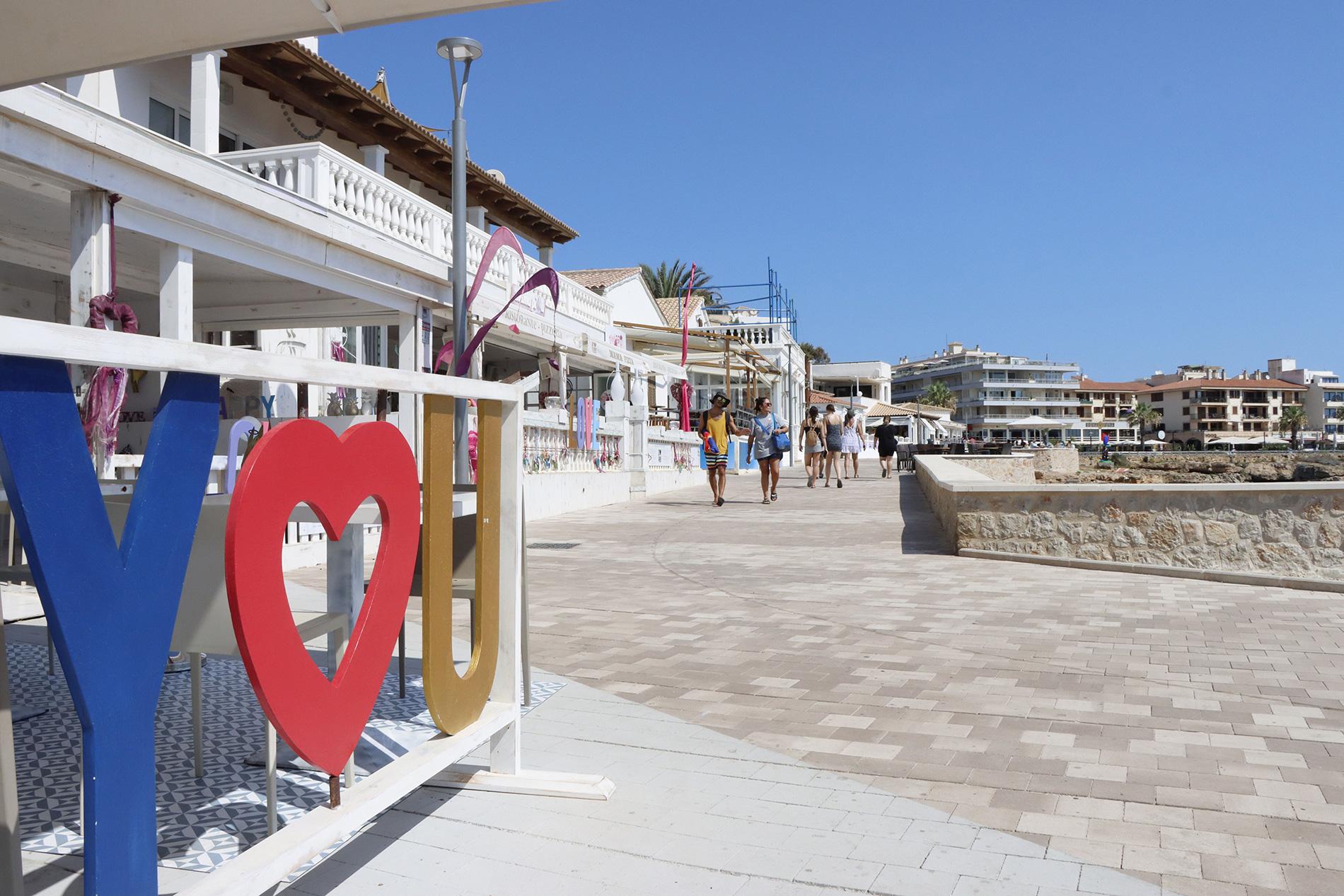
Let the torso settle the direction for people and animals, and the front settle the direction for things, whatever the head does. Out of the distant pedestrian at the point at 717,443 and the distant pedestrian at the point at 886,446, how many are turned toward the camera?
1

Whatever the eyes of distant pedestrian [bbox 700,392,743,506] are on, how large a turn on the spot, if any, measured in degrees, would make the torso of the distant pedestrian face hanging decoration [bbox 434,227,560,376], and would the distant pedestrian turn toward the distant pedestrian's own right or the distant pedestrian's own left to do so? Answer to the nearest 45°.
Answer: approximately 45° to the distant pedestrian's own right

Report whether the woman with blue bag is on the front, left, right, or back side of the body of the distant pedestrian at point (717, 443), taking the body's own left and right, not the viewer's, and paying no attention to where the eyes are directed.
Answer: left

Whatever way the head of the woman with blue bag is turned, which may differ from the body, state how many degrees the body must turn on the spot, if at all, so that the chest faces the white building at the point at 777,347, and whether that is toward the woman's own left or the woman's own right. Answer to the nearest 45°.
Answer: approximately 180°

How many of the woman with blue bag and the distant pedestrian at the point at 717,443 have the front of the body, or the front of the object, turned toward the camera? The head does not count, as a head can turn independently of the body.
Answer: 2

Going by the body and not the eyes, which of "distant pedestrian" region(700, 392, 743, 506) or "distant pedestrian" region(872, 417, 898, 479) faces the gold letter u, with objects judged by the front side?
"distant pedestrian" region(700, 392, 743, 506)

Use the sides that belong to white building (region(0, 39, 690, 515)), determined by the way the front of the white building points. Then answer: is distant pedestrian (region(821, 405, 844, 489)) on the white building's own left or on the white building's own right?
on the white building's own left

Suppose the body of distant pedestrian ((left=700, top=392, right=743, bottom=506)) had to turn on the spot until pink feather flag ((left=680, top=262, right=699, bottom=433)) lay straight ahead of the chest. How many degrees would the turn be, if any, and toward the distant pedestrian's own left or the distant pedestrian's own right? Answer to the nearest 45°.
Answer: approximately 180°

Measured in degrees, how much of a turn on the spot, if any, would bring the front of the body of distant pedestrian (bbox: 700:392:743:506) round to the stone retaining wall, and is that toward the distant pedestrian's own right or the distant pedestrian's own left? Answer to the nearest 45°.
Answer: approximately 45° to the distant pedestrian's own left

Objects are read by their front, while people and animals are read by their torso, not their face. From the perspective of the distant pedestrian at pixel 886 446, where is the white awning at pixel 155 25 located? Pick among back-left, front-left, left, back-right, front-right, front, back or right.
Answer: back

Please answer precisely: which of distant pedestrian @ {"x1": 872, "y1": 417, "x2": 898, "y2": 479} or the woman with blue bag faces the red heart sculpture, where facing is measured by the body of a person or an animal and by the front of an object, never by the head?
the woman with blue bag

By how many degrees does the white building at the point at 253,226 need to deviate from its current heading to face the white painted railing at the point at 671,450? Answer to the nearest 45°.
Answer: approximately 90° to its left

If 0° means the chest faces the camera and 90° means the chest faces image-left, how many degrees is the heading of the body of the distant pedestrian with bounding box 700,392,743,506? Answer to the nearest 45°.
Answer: approximately 0°
